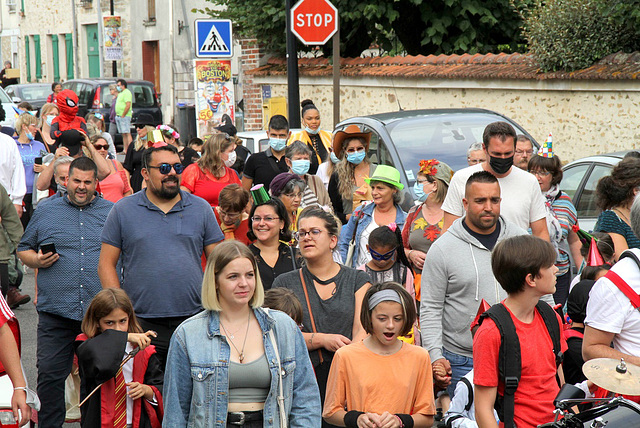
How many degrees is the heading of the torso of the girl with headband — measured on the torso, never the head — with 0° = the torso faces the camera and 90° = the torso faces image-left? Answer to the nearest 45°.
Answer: approximately 0°

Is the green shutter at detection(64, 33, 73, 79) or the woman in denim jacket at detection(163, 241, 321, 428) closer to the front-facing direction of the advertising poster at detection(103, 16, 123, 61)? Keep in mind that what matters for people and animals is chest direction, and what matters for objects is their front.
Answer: the woman in denim jacket

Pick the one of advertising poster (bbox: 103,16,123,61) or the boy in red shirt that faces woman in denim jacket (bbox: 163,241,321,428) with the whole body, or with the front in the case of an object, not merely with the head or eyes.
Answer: the advertising poster

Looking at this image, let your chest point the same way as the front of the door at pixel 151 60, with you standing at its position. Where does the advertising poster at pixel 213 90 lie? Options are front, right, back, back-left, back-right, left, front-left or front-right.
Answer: front-left

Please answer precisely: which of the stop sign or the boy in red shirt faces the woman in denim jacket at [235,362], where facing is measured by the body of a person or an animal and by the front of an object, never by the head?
the stop sign

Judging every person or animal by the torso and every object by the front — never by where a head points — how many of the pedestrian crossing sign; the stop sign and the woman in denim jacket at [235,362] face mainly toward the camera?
3

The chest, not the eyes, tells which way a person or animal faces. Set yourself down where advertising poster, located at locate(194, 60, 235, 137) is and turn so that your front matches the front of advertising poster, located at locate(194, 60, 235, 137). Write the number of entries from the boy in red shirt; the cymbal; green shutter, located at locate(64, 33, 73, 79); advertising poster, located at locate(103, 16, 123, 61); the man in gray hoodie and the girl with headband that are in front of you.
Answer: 4

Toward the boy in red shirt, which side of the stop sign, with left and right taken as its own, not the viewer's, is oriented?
front

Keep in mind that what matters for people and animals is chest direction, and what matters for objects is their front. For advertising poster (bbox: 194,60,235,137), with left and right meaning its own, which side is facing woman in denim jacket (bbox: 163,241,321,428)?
front

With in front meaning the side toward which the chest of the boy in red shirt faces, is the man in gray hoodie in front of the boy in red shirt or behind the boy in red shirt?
behind

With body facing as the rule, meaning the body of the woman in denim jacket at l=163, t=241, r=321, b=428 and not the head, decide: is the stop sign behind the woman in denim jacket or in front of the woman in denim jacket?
behind

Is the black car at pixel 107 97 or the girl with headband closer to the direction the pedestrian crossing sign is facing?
the girl with headband

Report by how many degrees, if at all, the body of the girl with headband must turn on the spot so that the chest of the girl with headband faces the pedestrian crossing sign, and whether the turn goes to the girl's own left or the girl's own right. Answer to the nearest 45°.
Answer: approximately 180°
